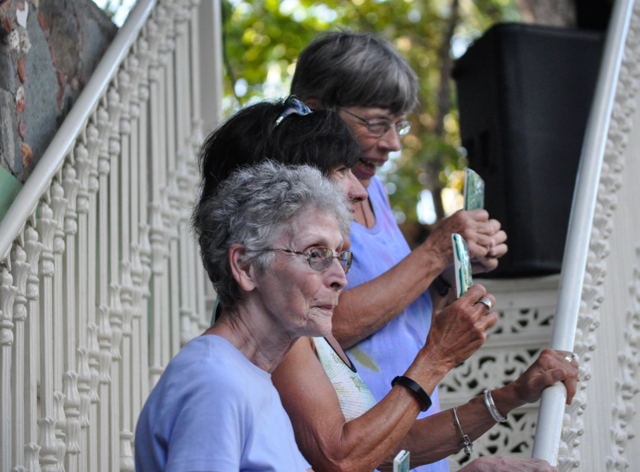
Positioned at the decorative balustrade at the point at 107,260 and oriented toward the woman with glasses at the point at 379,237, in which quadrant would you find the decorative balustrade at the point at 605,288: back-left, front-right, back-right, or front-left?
front-left

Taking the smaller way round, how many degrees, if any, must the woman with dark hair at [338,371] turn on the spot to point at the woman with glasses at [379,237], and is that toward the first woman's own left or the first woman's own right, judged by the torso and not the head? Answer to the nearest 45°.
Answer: approximately 90° to the first woman's own left

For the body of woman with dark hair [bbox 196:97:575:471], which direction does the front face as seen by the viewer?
to the viewer's right

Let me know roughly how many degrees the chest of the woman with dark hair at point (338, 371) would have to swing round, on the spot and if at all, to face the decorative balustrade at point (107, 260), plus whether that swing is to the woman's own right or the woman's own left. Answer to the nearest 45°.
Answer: approximately 135° to the woman's own left

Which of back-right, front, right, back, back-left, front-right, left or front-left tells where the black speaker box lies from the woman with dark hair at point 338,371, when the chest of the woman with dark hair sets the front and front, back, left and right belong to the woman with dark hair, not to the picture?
left

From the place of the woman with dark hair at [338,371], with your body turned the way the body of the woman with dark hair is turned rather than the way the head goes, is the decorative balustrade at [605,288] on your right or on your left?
on your left
